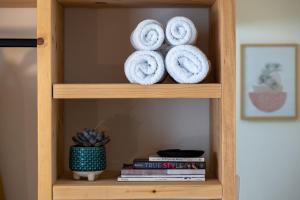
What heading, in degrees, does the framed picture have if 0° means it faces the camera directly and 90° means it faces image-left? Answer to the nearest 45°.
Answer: approximately 0°

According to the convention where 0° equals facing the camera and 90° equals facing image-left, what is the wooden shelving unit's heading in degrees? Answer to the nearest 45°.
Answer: approximately 0°

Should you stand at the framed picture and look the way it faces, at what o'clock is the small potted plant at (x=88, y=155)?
The small potted plant is roughly at 2 o'clock from the framed picture.

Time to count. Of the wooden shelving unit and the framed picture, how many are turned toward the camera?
2

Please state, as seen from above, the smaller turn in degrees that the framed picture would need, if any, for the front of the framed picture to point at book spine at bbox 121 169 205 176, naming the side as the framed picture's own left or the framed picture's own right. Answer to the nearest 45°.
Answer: approximately 45° to the framed picture's own right

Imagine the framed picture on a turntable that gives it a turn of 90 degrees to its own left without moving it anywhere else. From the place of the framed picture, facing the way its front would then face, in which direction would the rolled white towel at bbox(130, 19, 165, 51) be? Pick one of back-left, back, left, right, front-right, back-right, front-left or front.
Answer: back-right
